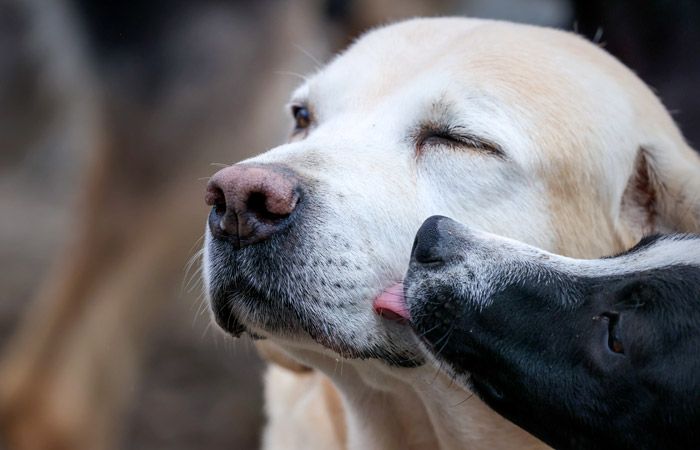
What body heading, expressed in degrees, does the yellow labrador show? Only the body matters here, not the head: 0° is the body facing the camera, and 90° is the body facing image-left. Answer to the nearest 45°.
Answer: approximately 45°

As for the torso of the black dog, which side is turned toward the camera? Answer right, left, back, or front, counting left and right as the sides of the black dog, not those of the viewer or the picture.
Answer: left
